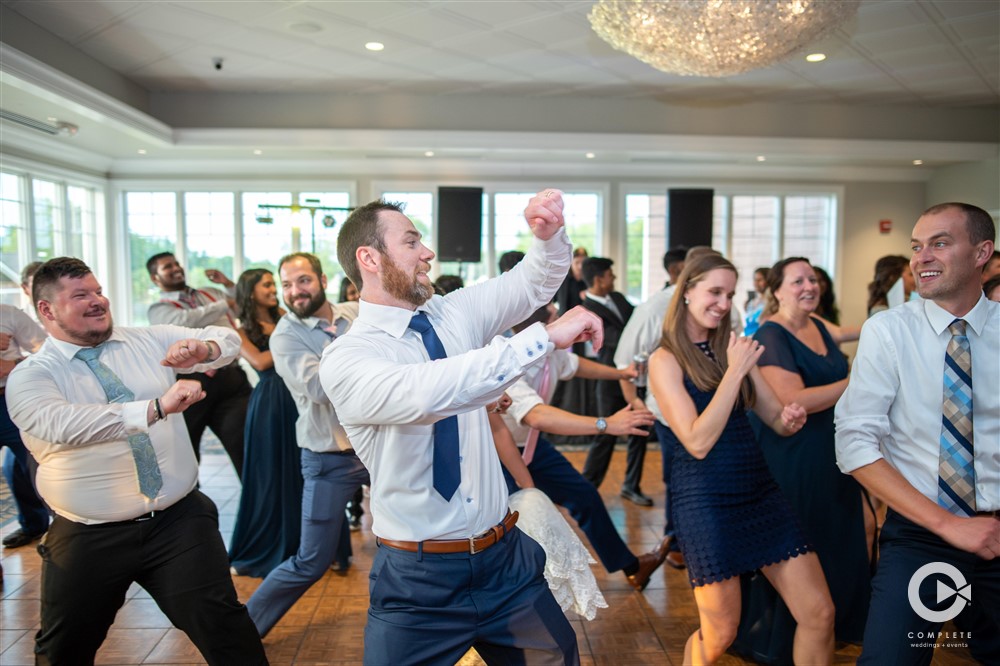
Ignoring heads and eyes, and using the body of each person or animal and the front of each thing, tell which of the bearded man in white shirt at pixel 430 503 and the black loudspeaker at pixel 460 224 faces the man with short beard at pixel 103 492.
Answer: the black loudspeaker

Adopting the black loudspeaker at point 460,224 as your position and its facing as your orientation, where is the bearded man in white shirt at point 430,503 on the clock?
The bearded man in white shirt is roughly at 12 o'clock from the black loudspeaker.

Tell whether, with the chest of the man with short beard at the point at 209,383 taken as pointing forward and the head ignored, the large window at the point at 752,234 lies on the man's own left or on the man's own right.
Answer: on the man's own left

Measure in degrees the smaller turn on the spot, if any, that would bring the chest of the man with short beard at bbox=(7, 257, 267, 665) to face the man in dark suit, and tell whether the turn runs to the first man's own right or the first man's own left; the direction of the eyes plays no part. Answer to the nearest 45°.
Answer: approximately 90° to the first man's own left

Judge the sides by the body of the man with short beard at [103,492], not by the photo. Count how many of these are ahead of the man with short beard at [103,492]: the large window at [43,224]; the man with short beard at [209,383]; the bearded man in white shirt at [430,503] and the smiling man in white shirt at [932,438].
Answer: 2

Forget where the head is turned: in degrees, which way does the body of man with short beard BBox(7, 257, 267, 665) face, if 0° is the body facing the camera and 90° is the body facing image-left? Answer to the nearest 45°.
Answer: approximately 315°

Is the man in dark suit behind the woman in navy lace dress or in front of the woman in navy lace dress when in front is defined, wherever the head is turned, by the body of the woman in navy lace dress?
behind
